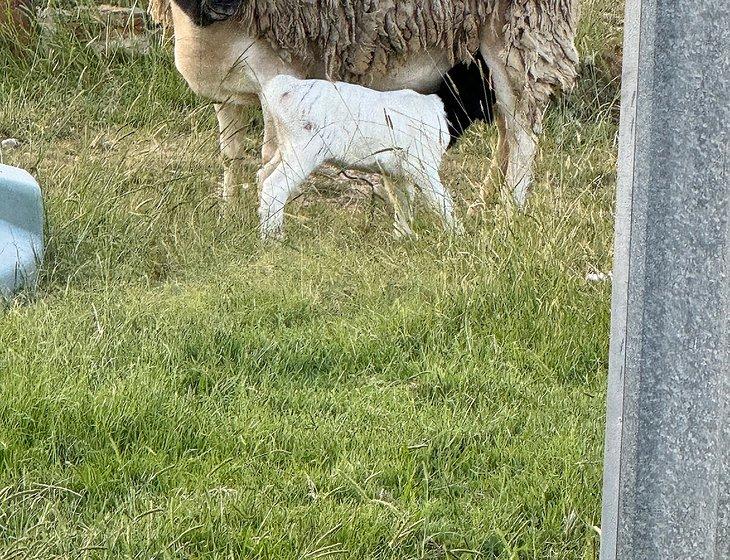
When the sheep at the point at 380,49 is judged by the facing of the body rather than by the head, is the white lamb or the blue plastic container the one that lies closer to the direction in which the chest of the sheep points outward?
the blue plastic container

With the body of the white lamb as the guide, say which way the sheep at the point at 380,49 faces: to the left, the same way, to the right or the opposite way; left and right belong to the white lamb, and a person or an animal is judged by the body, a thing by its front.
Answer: the opposite way

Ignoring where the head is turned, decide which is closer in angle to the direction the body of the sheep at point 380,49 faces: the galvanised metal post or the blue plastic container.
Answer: the blue plastic container

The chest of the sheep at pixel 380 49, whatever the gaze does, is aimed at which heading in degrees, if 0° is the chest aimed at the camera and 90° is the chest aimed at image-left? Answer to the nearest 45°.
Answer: approximately 90°

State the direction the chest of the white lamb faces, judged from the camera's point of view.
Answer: to the viewer's right

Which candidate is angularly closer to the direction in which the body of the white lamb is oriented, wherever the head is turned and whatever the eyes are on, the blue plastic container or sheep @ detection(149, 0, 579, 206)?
the sheep

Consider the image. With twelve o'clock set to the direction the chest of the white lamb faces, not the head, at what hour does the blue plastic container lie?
The blue plastic container is roughly at 5 o'clock from the white lamb.

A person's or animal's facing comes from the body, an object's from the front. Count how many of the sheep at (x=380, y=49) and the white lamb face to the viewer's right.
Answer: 1

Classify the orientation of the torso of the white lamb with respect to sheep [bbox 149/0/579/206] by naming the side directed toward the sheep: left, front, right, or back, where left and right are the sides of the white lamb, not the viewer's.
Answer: left
